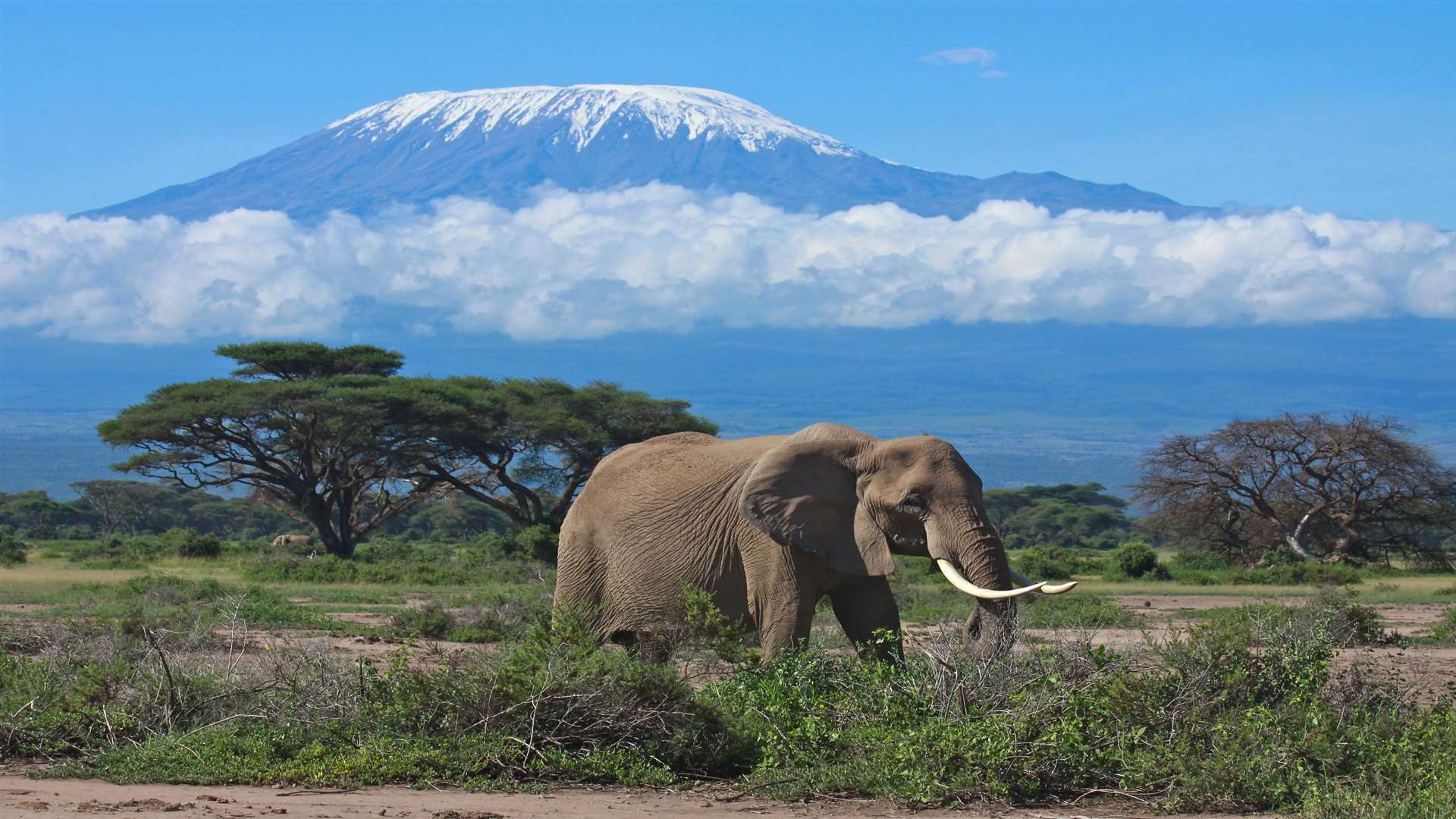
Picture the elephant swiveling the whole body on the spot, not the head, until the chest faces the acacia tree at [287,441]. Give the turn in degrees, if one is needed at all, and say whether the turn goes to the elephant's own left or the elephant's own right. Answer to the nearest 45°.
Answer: approximately 135° to the elephant's own left

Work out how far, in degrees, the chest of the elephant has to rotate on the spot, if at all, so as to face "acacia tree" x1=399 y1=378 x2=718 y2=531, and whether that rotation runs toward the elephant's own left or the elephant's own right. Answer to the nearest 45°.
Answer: approximately 90° to the elephant's own left

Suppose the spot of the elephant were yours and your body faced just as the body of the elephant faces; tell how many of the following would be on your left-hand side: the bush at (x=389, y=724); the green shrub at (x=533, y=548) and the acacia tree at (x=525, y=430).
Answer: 2

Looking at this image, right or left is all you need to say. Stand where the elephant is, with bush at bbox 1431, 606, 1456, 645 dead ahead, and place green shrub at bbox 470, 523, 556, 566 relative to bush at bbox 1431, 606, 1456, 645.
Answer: left

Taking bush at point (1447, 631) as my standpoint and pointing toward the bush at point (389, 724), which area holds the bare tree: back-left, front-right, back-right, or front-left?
back-right

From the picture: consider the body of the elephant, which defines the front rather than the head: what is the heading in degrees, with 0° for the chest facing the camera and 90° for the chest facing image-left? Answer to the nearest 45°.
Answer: approximately 270°

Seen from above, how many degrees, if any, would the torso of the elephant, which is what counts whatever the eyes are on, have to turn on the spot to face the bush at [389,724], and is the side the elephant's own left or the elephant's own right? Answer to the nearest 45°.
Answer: approximately 135° to the elephant's own right

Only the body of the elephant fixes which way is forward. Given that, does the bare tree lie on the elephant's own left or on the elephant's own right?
on the elephant's own left

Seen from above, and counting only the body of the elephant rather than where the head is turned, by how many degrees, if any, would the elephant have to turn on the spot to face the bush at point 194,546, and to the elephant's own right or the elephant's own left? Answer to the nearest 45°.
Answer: approximately 135° to the elephant's own left

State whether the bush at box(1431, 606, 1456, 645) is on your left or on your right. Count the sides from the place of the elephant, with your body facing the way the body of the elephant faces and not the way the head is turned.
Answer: on your left

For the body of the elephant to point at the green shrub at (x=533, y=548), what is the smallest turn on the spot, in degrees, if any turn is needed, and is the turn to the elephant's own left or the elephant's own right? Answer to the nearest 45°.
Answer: approximately 90° to the elephant's own left

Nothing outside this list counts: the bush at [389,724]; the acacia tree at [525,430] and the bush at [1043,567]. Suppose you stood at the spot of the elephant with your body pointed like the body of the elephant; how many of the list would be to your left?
2

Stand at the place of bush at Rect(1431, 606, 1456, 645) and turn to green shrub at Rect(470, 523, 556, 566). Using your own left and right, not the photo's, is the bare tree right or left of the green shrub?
right

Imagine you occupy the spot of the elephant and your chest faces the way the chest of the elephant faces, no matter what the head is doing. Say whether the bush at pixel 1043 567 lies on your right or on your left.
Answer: on your left
